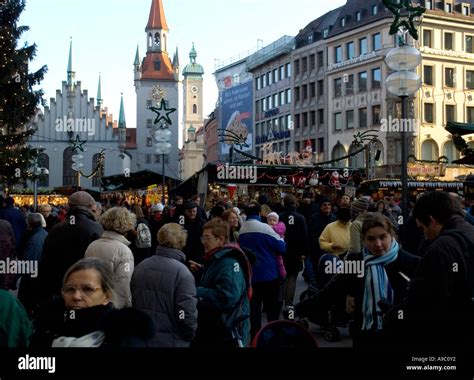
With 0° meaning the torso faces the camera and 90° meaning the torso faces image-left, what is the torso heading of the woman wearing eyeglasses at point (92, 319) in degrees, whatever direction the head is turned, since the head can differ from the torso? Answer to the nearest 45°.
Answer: approximately 45°

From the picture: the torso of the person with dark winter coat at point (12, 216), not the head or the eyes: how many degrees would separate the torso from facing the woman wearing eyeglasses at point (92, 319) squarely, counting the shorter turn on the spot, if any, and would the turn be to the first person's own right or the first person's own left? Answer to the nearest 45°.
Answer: approximately 180°

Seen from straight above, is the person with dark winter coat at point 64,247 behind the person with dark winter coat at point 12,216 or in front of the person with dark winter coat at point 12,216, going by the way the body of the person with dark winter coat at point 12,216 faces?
behind

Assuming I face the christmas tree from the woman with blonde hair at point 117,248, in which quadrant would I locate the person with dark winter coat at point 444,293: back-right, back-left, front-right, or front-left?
back-right

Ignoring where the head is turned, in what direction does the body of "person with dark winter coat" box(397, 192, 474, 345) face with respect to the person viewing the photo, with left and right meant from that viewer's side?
facing away from the viewer and to the left of the viewer

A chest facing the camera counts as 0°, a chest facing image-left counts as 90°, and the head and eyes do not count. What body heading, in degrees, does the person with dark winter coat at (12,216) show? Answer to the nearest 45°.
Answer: approximately 180°

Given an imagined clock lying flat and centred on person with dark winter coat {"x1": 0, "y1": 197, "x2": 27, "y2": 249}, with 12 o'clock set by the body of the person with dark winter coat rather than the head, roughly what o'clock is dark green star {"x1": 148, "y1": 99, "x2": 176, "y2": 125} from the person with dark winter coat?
The dark green star is roughly at 1 o'clock from the person with dark winter coat.

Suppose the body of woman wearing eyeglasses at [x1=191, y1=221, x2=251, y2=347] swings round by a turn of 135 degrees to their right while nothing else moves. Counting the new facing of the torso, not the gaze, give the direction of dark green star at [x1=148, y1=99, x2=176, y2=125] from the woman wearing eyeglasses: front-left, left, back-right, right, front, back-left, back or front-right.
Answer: front-left

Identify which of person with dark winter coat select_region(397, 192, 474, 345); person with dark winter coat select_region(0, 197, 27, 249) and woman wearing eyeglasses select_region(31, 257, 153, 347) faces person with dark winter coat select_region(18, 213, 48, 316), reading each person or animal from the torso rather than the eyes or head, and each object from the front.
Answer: person with dark winter coat select_region(397, 192, 474, 345)

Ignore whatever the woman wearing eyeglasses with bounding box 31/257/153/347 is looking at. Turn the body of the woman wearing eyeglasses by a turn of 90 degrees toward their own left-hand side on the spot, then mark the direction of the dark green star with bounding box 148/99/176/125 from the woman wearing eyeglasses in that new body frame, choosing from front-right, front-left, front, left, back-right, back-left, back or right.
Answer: back-left
